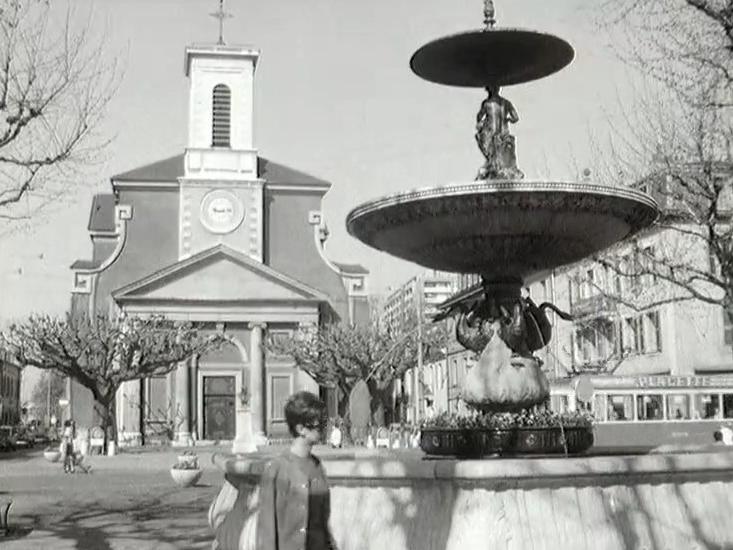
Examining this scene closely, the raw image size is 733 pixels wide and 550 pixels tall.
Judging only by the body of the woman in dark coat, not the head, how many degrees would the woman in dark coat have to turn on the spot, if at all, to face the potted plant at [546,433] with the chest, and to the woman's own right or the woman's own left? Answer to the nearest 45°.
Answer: approximately 90° to the woman's own left

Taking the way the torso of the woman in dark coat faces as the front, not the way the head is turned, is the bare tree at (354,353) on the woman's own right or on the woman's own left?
on the woman's own left

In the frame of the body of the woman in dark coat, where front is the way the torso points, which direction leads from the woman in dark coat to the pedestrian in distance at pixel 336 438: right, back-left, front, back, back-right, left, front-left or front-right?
back-left

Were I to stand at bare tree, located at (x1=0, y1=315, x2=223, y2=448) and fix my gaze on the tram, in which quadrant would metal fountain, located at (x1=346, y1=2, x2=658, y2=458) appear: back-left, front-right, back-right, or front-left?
front-right

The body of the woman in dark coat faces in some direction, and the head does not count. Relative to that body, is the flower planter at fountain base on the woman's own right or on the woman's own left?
on the woman's own left
